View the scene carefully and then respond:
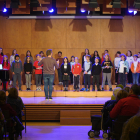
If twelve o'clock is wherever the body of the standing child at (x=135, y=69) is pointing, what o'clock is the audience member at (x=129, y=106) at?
The audience member is roughly at 12 o'clock from the standing child.

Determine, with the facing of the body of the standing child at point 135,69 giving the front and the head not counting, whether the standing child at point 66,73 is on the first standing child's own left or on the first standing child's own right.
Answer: on the first standing child's own right

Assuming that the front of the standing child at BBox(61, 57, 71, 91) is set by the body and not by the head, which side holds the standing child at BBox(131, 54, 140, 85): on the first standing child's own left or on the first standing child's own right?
on the first standing child's own left

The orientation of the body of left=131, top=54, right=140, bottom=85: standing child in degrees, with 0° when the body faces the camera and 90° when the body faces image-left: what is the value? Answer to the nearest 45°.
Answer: approximately 0°

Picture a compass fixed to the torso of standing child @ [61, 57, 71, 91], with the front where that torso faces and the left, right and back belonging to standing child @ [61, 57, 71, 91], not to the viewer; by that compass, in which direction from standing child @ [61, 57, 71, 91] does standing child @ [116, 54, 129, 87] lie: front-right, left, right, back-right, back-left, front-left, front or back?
left

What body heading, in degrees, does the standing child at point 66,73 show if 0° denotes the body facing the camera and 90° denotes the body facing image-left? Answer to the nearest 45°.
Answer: approximately 0°

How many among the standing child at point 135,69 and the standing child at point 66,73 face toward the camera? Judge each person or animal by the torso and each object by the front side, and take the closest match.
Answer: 2

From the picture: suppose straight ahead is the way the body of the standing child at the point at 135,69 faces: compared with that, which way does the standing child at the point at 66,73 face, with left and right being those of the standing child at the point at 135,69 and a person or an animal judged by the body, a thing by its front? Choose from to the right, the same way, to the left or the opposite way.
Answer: the same way
